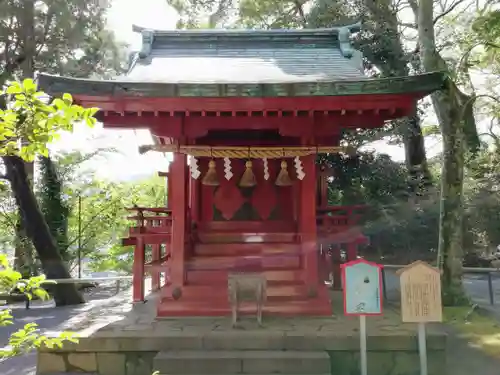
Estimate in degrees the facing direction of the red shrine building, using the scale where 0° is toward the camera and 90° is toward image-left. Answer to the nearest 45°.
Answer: approximately 0°

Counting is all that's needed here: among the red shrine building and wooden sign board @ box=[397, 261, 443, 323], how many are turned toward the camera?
2

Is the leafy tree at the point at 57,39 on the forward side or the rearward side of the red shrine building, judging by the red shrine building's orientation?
on the rearward side

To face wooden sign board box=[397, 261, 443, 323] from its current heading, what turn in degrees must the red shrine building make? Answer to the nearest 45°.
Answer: approximately 45° to its left

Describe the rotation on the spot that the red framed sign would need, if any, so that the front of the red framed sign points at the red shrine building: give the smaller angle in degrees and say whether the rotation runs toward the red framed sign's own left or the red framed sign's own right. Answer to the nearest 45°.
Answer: approximately 135° to the red framed sign's own right

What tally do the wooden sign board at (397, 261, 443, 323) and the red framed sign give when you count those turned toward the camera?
2
